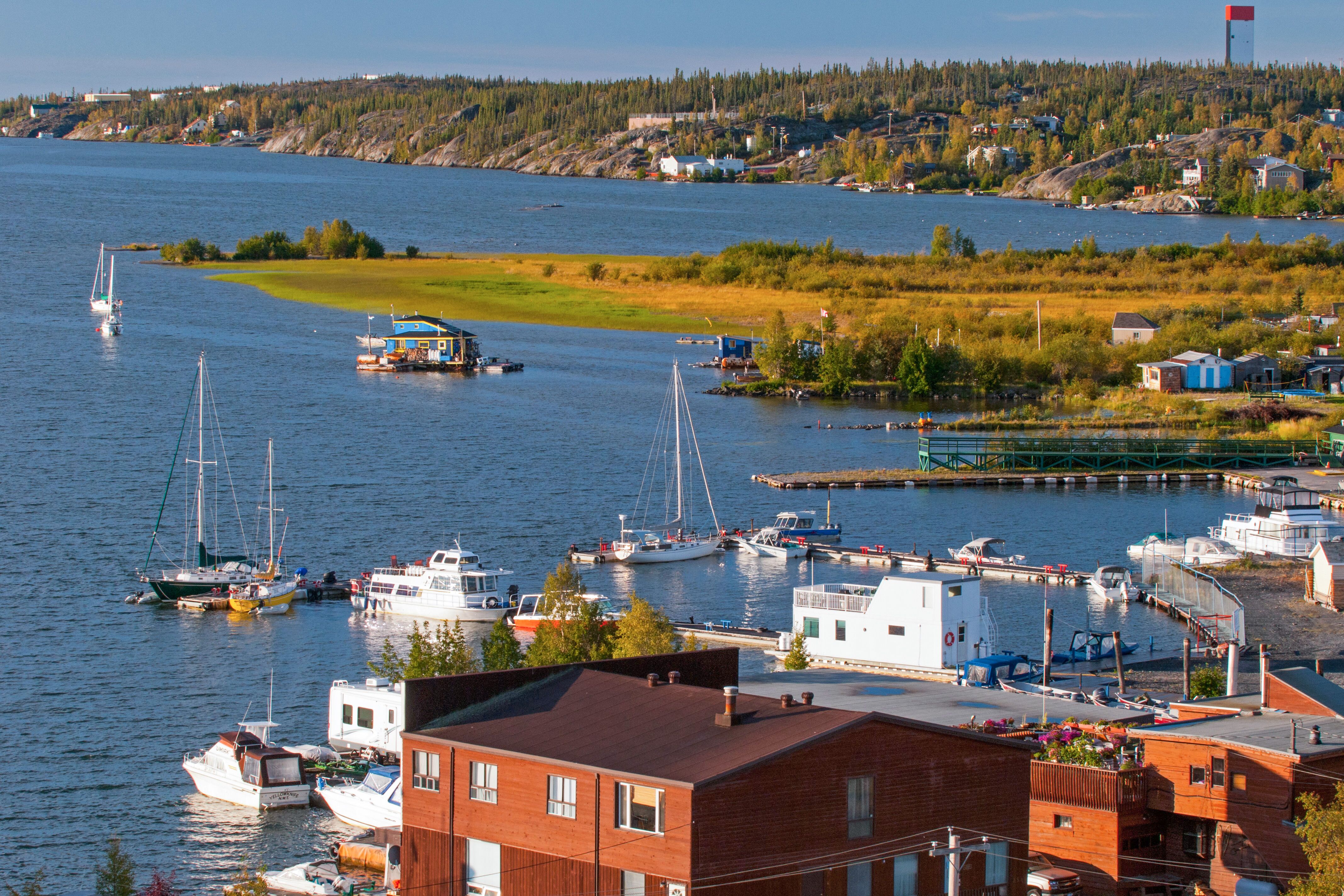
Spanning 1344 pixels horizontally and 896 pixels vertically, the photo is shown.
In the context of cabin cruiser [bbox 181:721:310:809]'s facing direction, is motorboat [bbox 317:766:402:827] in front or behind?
behind

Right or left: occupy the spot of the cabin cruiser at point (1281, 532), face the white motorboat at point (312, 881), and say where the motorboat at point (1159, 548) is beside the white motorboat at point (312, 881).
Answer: right

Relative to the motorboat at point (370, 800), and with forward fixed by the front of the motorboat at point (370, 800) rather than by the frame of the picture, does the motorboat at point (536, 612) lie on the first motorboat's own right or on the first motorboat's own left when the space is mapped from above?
on the first motorboat's own right

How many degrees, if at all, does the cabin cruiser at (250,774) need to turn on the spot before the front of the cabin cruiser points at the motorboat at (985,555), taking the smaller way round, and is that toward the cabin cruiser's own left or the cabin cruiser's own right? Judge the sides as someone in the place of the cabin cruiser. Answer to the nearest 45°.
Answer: approximately 90° to the cabin cruiser's own right

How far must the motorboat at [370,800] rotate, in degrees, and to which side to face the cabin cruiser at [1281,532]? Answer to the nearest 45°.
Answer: approximately 135° to its right

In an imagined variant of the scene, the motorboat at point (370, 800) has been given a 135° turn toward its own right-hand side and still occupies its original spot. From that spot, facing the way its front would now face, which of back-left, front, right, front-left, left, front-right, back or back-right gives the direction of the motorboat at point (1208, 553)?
front

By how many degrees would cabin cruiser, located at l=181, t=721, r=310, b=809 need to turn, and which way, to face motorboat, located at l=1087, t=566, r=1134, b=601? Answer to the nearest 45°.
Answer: approximately 90° to its right

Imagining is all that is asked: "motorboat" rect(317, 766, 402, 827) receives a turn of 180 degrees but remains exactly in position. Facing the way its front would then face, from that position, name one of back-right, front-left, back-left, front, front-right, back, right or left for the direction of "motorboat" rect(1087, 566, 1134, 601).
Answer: front-left

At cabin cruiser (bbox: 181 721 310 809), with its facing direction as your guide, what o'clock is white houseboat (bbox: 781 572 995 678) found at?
The white houseboat is roughly at 4 o'clock from the cabin cruiser.

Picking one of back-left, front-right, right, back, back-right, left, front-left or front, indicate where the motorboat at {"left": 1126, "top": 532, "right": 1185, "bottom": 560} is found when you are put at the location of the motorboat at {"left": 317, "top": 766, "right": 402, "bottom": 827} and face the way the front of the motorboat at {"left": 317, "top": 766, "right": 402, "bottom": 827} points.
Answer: back-right

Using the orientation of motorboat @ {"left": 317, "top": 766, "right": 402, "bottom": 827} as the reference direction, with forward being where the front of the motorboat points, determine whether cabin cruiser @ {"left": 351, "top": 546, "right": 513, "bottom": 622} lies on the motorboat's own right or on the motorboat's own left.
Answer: on the motorboat's own right

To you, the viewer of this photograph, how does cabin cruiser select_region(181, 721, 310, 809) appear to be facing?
facing away from the viewer and to the left of the viewer

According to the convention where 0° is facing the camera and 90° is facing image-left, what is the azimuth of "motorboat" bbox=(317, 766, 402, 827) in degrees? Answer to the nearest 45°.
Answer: approximately 90°

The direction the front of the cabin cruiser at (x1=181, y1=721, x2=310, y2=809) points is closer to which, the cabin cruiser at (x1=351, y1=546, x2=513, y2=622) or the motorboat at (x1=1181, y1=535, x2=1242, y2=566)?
the cabin cruiser

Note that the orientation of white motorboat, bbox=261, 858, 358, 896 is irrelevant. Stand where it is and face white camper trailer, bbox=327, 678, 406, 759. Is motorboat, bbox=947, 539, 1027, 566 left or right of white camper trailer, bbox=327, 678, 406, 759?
right

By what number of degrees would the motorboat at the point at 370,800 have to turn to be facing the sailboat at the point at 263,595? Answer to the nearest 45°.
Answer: approximately 90° to its right
